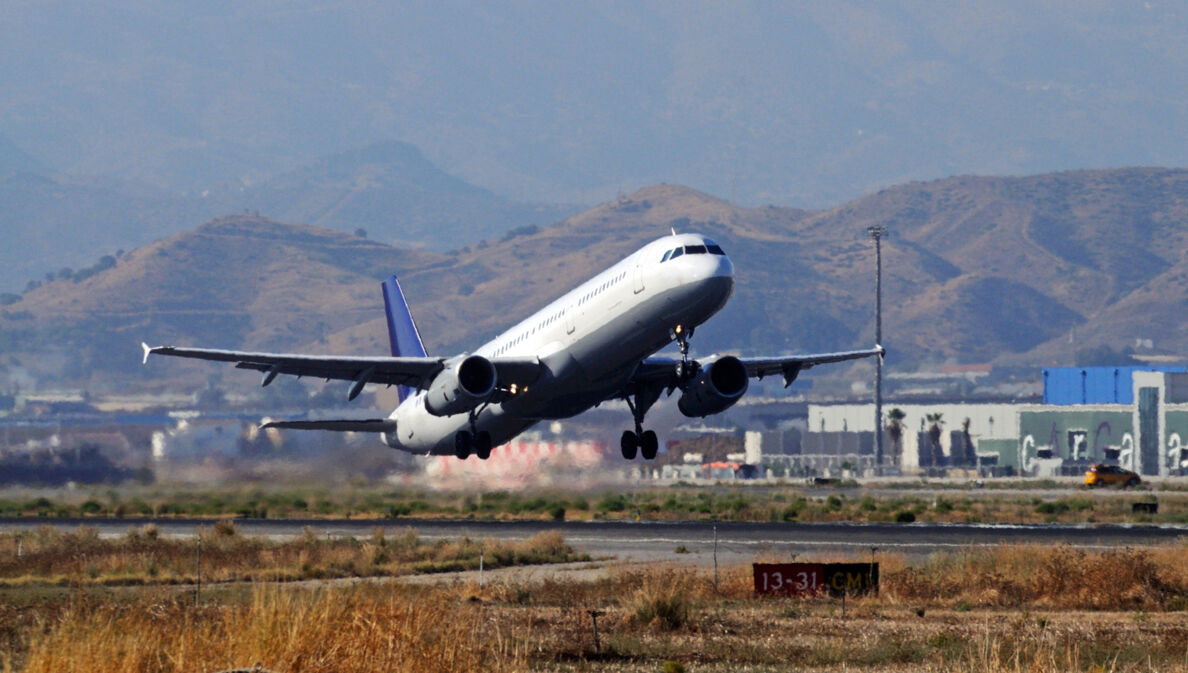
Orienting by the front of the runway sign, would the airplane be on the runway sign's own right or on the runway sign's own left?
on the runway sign's own right

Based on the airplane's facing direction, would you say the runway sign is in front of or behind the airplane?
in front

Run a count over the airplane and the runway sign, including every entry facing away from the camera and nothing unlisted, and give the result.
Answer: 0

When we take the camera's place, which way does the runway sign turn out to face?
facing the viewer

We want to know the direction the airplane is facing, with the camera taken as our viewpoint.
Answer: facing the viewer and to the right of the viewer
